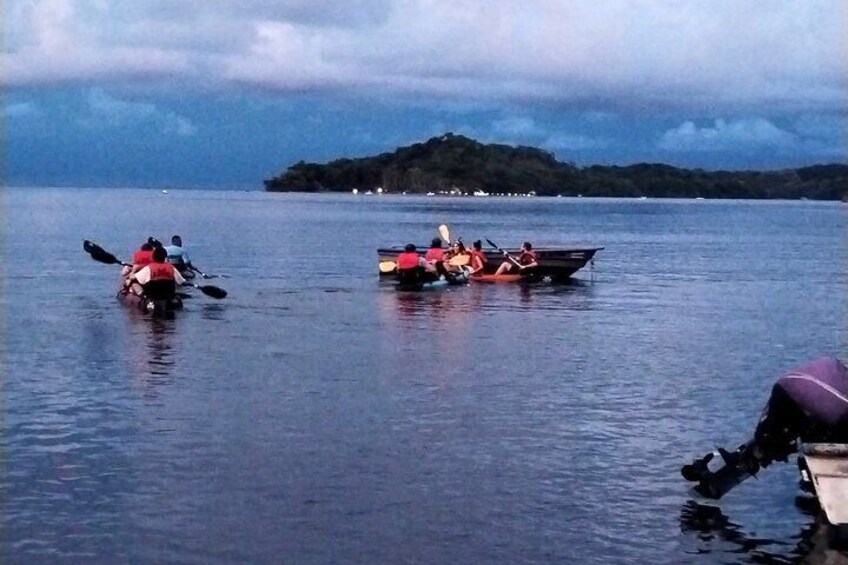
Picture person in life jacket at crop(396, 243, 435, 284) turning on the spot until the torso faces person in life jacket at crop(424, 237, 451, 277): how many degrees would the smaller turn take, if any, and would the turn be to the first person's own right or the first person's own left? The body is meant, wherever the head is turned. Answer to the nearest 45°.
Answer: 0° — they already face them

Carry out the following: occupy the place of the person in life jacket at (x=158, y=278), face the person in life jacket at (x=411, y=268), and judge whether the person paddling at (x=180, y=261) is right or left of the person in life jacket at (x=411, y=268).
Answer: left

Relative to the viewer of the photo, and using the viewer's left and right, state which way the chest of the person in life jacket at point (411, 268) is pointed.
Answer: facing away from the viewer and to the right of the viewer

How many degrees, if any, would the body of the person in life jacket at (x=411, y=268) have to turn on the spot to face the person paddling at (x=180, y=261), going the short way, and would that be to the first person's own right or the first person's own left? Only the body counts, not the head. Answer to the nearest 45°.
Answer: approximately 135° to the first person's own left

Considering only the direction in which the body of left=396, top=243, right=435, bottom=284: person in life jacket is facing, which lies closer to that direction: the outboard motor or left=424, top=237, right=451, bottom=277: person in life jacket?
the person in life jacket

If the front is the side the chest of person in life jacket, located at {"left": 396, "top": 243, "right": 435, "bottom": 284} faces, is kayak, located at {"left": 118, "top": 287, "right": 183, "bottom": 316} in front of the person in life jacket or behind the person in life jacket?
behind

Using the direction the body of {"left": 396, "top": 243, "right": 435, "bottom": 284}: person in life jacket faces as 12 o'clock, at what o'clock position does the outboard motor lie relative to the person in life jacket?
The outboard motor is roughly at 4 o'clock from the person in life jacket.

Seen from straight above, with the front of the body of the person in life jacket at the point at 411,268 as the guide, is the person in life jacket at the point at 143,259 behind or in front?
behind
